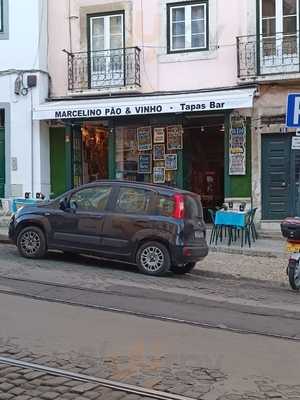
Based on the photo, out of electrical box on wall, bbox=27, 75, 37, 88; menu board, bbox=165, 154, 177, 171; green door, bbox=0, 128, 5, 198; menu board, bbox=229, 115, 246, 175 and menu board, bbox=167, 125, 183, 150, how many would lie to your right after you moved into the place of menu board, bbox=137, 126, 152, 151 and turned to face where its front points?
2

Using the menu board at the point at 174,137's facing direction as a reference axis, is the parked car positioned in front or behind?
in front

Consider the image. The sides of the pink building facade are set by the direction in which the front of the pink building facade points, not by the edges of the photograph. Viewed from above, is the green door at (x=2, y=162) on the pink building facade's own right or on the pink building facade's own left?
on the pink building facade's own right

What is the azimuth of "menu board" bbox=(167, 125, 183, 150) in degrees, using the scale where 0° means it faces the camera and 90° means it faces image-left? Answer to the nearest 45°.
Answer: approximately 0°

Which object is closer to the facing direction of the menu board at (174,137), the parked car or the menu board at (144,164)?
the parked car

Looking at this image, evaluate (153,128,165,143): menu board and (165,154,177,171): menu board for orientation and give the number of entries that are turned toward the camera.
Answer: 2

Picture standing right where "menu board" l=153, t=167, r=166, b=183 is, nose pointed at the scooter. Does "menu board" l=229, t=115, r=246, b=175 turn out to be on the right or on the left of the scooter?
left
